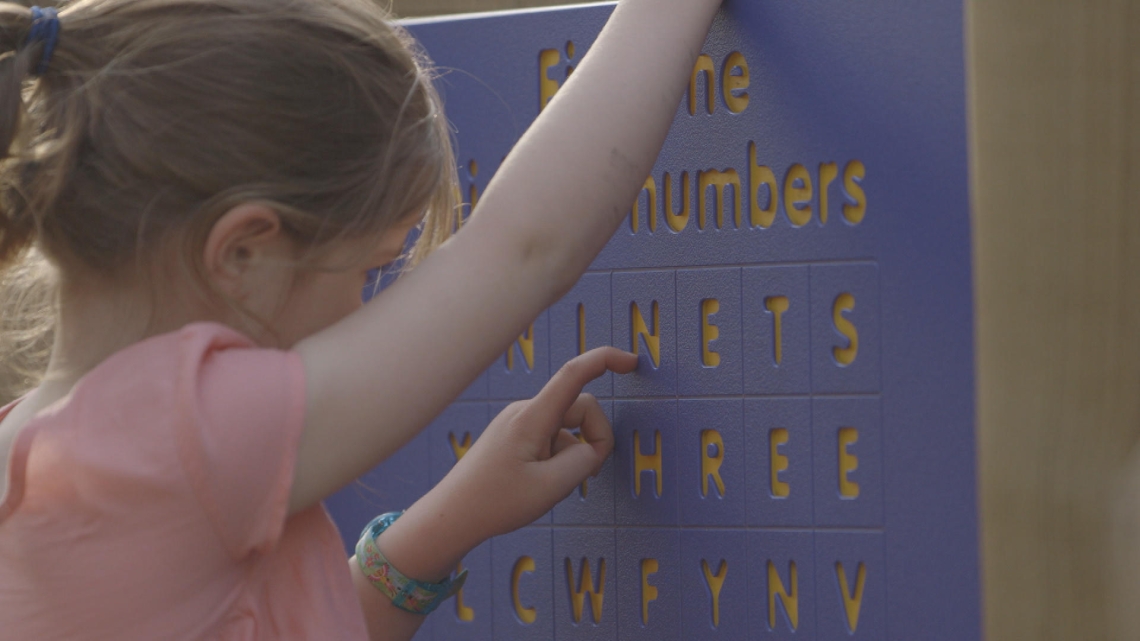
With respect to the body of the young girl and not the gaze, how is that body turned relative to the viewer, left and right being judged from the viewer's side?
facing away from the viewer and to the right of the viewer

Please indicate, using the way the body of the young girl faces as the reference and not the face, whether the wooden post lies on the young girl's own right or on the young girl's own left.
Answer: on the young girl's own right

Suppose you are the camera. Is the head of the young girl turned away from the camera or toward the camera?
away from the camera
